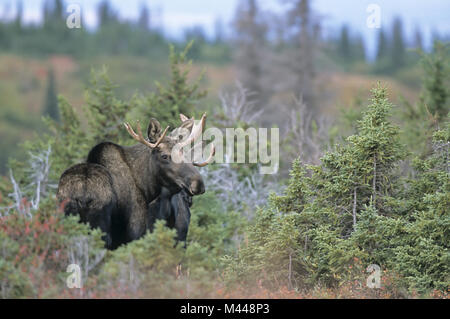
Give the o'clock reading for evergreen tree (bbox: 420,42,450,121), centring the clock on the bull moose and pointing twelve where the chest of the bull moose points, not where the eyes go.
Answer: The evergreen tree is roughly at 12 o'clock from the bull moose.

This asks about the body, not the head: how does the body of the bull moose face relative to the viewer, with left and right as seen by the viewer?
facing away from the viewer and to the right of the viewer

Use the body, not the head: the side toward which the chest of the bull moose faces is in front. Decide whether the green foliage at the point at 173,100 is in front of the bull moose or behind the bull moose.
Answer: in front

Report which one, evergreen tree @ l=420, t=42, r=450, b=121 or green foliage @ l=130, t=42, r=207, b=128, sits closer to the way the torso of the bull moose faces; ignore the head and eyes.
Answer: the evergreen tree
